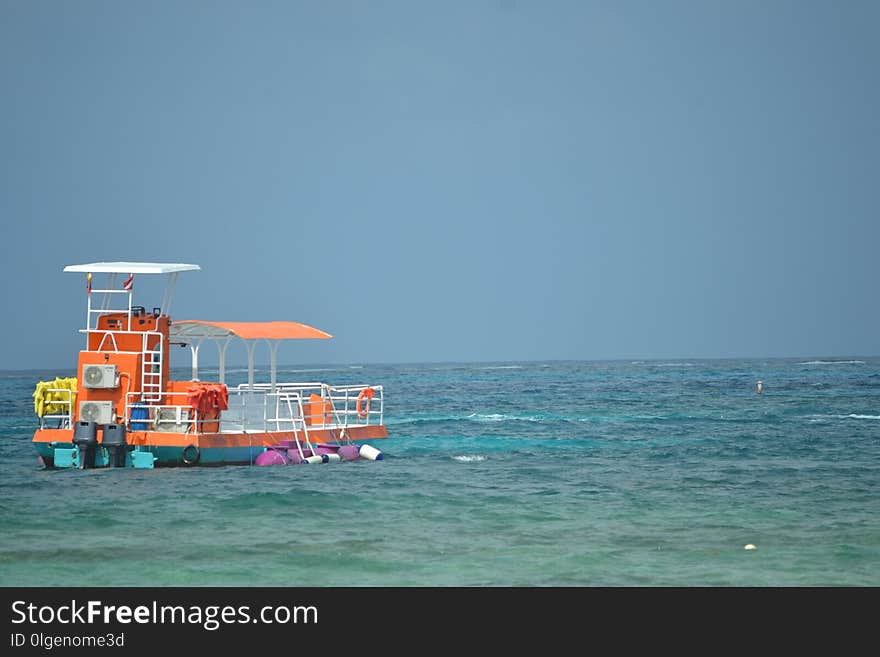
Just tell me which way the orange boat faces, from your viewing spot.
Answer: facing away from the viewer and to the right of the viewer
